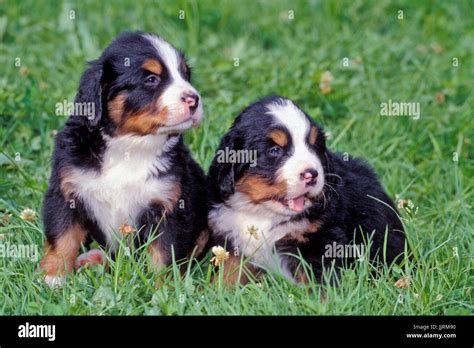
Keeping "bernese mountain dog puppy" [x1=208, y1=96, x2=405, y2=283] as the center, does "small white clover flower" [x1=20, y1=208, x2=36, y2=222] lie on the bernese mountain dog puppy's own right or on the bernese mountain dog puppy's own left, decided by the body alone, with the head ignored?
on the bernese mountain dog puppy's own right

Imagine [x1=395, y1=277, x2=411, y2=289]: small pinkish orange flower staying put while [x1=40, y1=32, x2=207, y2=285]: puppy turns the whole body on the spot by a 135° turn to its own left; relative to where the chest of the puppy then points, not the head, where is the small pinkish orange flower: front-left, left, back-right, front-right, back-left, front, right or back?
front-right

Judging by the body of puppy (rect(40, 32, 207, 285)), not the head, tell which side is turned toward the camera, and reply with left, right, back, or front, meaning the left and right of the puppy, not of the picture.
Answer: front

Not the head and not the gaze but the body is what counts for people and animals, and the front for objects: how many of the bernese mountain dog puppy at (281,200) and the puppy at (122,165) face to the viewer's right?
0

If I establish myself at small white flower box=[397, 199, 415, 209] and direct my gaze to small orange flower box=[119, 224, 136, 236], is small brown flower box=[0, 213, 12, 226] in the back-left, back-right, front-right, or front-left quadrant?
front-right

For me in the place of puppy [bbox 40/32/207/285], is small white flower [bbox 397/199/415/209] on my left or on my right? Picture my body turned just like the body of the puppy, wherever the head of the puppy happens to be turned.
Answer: on my left

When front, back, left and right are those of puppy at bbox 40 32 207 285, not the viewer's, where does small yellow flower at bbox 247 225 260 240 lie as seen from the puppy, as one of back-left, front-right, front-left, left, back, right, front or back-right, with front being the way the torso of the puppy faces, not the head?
left

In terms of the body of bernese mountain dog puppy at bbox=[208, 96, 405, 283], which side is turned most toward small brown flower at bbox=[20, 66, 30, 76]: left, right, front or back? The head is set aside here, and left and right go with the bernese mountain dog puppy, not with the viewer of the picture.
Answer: right

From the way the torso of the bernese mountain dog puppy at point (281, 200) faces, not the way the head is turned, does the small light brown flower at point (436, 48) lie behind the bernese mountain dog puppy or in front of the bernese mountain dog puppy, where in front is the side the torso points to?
behind

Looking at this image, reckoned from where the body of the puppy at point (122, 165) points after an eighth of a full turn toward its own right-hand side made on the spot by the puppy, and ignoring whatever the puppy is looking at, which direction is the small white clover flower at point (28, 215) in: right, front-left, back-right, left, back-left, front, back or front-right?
right

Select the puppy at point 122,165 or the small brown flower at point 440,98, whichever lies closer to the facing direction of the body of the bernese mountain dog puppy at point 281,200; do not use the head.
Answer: the puppy

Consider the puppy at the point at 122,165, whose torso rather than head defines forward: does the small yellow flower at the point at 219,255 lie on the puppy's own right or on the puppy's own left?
on the puppy's own left

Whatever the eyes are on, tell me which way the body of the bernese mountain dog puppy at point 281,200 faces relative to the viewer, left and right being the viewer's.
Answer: facing the viewer and to the left of the viewer

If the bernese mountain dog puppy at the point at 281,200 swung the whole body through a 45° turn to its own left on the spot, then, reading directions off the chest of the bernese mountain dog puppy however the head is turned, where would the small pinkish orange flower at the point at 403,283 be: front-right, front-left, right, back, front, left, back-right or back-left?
left
